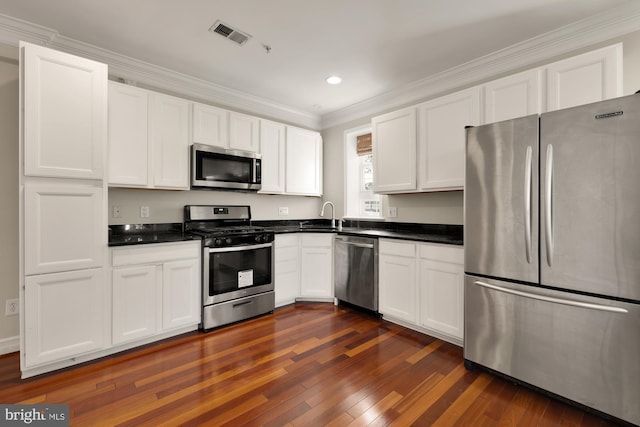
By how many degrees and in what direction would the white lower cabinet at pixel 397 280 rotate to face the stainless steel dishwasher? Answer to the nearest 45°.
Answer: approximately 90° to its right

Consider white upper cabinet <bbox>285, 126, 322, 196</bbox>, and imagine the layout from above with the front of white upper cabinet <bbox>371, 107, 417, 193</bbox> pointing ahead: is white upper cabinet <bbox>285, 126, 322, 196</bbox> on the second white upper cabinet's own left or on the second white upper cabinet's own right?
on the second white upper cabinet's own right

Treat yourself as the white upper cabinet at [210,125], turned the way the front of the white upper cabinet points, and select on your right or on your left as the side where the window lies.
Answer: on your left

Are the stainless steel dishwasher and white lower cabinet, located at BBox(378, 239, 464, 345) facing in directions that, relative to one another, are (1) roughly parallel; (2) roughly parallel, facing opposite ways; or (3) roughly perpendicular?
roughly parallel

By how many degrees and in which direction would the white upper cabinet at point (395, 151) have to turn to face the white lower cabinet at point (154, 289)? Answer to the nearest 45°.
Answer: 0° — it already faces it

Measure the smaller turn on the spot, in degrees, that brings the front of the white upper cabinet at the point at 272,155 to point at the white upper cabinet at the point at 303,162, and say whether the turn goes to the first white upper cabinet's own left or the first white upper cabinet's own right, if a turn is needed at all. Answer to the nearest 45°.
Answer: approximately 90° to the first white upper cabinet's own left

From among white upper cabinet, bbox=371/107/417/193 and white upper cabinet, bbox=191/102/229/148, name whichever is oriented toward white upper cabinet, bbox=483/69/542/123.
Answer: white upper cabinet, bbox=191/102/229/148

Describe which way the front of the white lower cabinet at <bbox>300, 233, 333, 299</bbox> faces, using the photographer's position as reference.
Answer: facing the viewer

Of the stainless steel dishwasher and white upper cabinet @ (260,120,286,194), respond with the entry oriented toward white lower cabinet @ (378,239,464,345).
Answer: the white upper cabinet

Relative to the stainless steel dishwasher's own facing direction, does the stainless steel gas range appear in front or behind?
in front

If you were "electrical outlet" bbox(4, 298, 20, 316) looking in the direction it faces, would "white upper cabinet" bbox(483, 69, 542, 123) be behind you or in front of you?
in front

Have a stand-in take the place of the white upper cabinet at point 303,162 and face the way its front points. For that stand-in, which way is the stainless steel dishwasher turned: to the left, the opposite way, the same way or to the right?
to the right

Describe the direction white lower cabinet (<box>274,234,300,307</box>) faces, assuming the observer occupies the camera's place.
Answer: facing the viewer and to the right of the viewer

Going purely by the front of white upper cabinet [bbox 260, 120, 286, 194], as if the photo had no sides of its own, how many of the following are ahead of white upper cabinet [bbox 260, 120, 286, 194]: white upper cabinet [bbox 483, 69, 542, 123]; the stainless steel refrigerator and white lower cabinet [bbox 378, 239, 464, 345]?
3

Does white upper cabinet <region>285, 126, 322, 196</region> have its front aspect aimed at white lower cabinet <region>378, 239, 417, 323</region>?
yes

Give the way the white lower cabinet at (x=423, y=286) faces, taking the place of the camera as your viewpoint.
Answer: facing the viewer and to the left of the viewer

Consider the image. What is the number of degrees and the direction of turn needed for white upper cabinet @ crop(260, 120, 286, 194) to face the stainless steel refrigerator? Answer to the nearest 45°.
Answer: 0° — it already faces it
